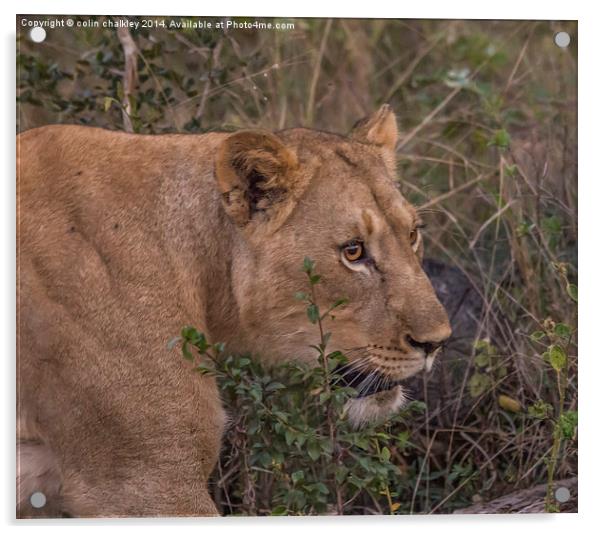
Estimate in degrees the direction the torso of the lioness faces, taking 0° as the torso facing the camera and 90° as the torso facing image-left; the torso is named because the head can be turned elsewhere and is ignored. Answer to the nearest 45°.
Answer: approximately 270°
